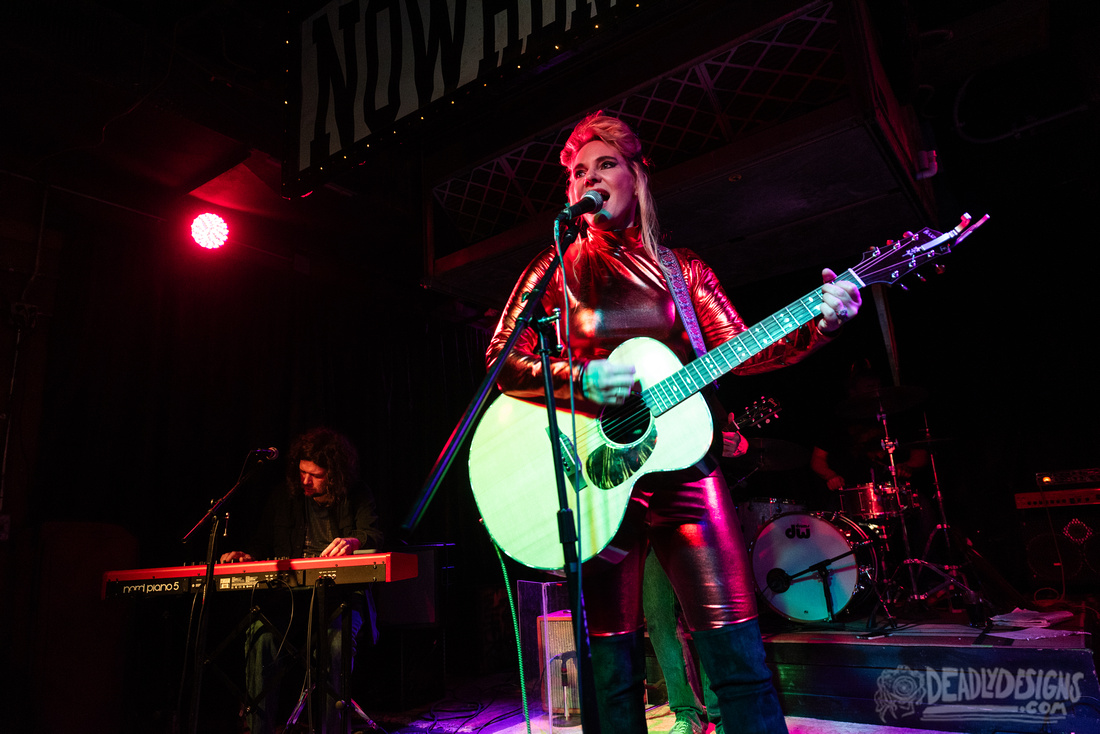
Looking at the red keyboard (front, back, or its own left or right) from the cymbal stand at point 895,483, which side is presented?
right

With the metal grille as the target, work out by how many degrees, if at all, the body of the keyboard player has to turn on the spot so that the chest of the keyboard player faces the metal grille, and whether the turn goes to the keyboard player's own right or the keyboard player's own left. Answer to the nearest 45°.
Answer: approximately 45° to the keyboard player's own left

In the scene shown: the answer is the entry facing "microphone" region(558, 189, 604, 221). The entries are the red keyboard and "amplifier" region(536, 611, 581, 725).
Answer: the amplifier

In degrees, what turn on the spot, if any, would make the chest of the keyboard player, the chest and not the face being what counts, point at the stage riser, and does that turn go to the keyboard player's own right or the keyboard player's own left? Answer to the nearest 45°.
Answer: approximately 45° to the keyboard player's own left

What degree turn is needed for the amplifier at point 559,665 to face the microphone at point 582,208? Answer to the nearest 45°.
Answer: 0° — it already faces it

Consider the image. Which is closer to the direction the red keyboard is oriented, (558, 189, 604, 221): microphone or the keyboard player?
the keyboard player

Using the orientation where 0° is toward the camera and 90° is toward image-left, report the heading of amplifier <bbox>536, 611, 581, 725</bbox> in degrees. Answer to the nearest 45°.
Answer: approximately 0°

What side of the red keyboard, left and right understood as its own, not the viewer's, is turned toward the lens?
back

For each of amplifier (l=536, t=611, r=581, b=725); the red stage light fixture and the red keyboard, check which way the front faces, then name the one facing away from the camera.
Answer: the red keyboard
